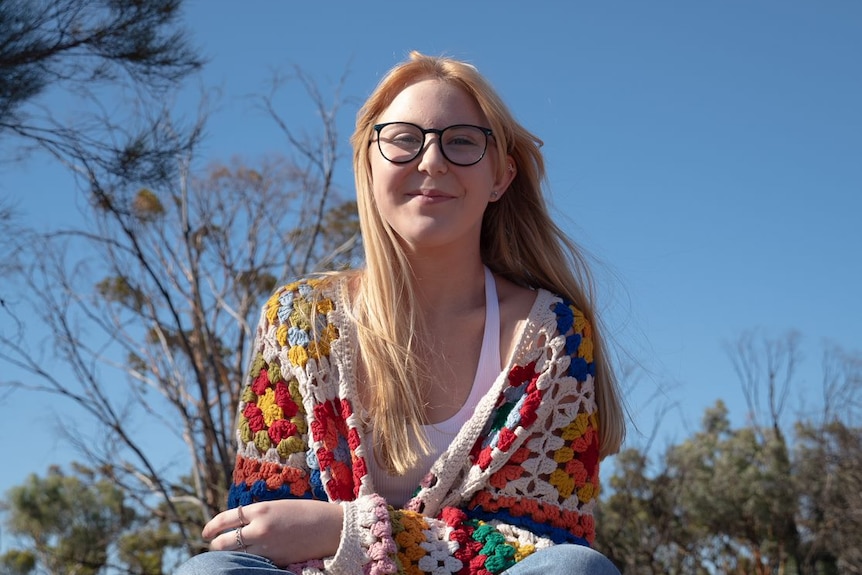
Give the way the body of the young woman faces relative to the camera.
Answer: toward the camera
